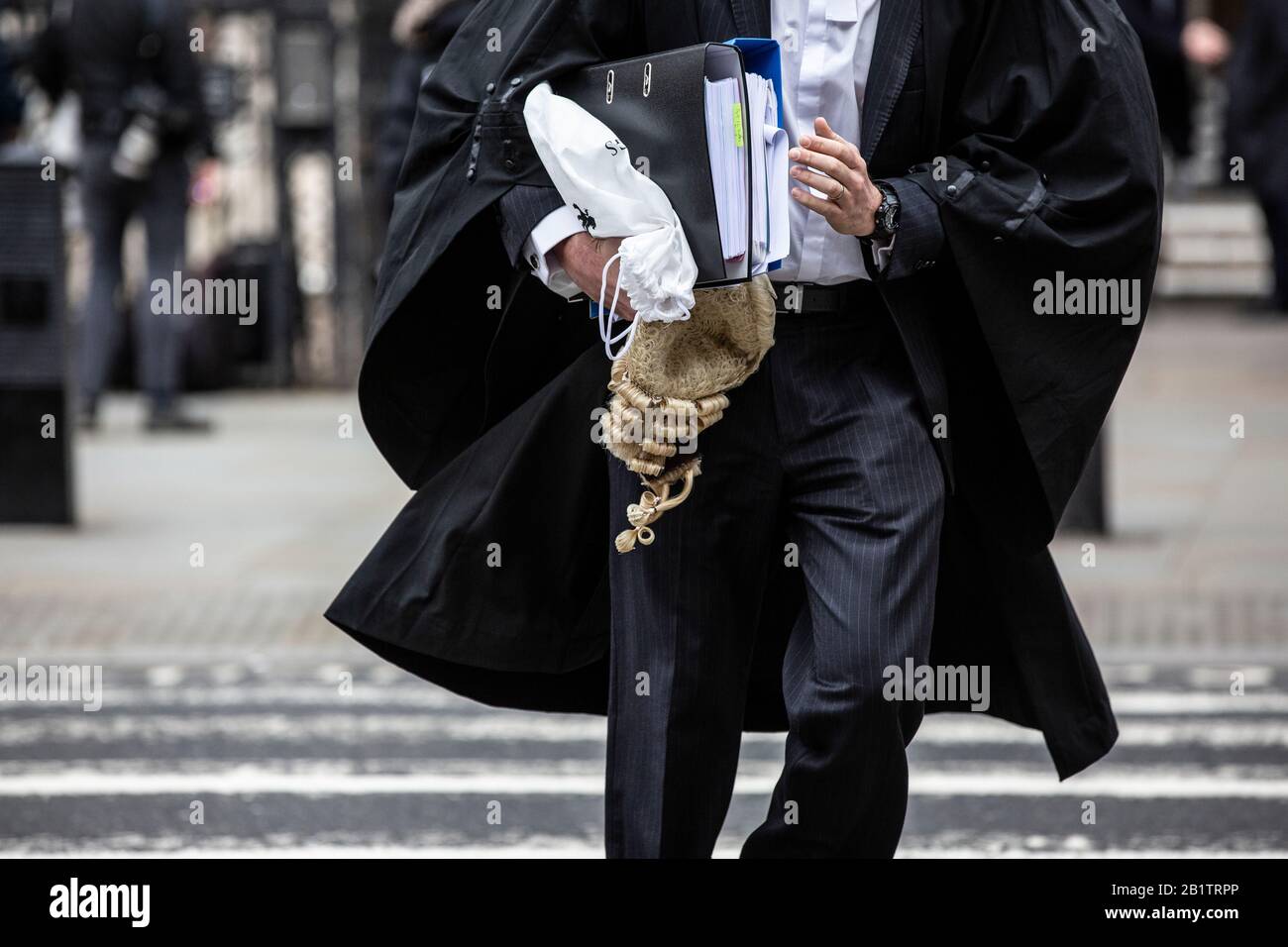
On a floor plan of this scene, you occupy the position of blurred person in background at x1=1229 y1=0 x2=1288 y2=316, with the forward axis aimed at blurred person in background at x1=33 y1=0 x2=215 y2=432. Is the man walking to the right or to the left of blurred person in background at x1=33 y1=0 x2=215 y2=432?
left

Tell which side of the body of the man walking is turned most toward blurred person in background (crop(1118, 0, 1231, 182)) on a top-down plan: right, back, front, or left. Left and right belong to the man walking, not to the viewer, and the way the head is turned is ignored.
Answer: back

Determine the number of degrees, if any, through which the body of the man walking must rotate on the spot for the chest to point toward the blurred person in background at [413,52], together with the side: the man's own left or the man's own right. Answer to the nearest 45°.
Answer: approximately 180°

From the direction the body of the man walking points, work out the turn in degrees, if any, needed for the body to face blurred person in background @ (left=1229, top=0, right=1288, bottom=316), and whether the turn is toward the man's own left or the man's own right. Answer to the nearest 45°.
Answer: approximately 180°

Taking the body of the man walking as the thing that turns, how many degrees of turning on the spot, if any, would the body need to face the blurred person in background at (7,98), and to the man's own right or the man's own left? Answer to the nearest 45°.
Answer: approximately 135° to the man's own right

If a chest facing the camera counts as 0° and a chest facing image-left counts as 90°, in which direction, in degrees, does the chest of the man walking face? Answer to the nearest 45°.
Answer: approximately 0°
